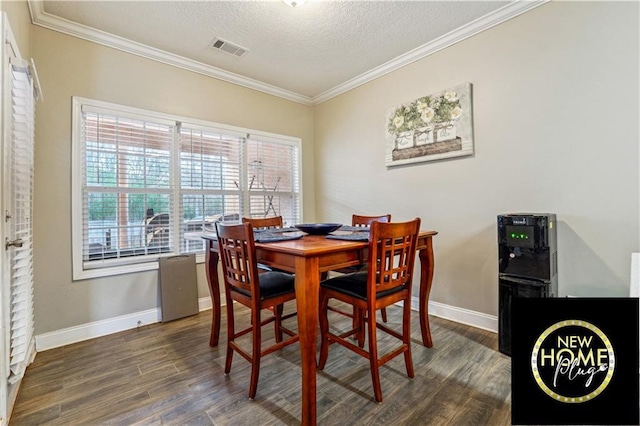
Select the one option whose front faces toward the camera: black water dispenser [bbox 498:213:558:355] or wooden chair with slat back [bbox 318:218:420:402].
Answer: the black water dispenser

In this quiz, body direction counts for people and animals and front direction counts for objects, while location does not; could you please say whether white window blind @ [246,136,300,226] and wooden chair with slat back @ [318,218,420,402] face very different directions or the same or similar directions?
very different directions

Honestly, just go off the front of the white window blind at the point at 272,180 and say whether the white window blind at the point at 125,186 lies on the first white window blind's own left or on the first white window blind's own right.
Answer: on the first white window blind's own right

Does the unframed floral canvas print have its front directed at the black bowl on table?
yes

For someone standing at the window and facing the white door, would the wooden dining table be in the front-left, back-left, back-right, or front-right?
front-left

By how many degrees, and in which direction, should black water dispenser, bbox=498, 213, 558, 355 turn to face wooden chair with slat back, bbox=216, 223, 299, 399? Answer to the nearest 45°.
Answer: approximately 45° to its right

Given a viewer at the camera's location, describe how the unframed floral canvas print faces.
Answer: facing the viewer and to the left of the viewer

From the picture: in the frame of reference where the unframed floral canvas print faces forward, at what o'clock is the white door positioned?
The white door is roughly at 12 o'clock from the unframed floral canvas print.

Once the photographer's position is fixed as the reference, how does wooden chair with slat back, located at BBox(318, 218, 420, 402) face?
facing away from the viewer and to the left of the viewer

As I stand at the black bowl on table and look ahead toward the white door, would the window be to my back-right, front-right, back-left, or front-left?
front-right

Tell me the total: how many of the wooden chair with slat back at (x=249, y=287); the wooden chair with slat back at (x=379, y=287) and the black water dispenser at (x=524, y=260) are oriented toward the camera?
1

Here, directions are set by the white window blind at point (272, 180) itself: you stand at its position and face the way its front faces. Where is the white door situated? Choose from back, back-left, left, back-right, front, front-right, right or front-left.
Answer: right

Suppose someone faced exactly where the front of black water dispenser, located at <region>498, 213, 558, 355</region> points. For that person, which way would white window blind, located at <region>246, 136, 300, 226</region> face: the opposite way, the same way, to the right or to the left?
to the left

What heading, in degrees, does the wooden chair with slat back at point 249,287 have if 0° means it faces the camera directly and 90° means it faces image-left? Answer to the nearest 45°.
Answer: approximately 225°

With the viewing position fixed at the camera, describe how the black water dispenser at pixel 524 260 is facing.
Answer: facing the viewer

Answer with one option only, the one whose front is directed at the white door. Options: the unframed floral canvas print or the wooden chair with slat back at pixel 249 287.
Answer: the unframed floral canvas print
